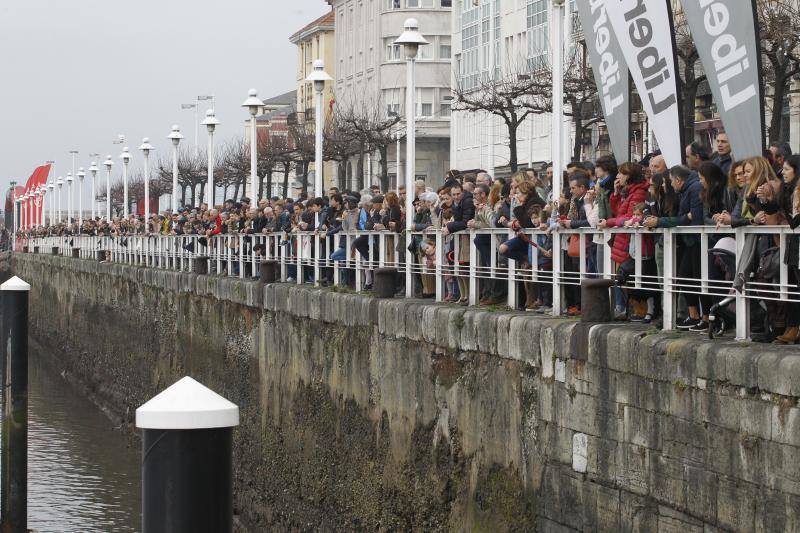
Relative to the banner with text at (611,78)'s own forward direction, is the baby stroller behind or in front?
in front

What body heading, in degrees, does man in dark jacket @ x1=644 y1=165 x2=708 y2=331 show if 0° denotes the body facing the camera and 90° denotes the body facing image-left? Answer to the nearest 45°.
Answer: approximately 90°

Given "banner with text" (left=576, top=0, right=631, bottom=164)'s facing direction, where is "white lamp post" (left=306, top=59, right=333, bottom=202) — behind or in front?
behind

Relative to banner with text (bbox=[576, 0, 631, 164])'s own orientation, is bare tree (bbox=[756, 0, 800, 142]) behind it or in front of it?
behind

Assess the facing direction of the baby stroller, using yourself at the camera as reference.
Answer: facing the viewer and to the left of the viewer

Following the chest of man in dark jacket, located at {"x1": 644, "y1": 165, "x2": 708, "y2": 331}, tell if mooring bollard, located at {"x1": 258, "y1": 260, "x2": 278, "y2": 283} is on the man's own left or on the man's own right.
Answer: on the man's own right

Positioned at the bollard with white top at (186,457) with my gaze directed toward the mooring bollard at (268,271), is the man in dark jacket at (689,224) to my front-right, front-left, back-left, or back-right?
front-right

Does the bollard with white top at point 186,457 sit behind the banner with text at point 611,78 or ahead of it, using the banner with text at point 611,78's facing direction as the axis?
ahead

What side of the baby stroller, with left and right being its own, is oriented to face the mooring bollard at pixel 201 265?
right

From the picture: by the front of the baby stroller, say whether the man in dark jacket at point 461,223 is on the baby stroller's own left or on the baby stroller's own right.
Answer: on the baby stroller's own right

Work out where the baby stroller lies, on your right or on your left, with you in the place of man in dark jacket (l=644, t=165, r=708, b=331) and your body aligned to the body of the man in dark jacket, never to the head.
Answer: on your left

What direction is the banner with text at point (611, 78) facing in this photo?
toward the camera
